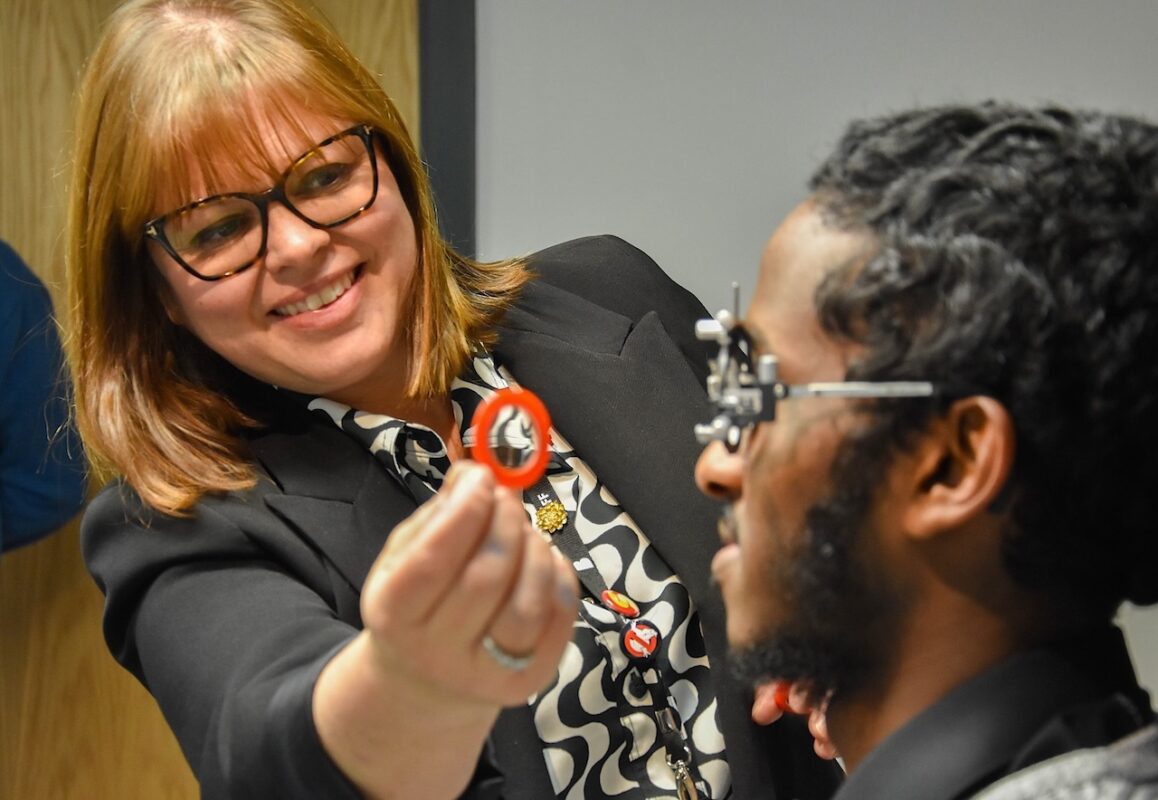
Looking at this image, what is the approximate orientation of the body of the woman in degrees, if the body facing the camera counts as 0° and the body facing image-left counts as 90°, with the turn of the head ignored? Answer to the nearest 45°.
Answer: approximately 315°

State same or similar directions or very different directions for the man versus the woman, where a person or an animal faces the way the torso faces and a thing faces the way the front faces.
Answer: very different directions

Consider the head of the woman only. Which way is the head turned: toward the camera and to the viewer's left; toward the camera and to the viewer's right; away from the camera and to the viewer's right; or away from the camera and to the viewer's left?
toward the camera and to the viewer's right

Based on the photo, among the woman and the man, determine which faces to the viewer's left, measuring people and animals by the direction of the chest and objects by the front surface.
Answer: the man

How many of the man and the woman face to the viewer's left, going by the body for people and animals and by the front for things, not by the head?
1

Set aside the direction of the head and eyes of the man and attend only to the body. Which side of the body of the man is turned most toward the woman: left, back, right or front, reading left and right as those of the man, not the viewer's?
front

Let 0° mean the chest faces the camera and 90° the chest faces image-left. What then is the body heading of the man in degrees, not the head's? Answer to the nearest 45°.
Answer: approximately 90°

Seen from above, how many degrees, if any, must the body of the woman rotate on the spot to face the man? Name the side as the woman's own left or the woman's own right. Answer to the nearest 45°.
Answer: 0° — they already face them

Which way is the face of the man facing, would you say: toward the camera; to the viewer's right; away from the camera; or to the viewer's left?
to the viewer's left
